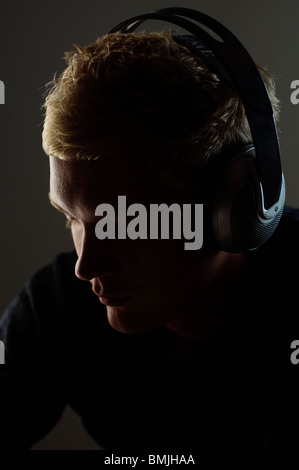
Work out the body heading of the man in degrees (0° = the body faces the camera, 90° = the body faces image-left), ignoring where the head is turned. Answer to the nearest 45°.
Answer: approximately 45°

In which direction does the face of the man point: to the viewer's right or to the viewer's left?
to the viewer's left
